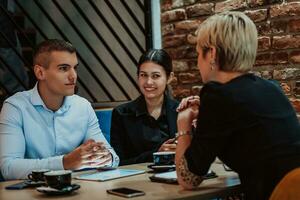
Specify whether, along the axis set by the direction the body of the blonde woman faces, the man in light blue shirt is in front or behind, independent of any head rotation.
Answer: in front

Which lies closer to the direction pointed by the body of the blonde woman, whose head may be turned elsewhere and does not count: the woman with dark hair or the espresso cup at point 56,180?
the woman with dark hair

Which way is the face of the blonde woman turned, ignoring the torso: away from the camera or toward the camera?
away from the camera

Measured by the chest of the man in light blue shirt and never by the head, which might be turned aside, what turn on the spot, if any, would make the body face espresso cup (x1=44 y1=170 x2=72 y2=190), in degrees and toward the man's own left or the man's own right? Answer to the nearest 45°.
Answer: approximately 45° to the man's own right

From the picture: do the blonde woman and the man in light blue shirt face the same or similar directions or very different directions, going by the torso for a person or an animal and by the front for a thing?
very different directions

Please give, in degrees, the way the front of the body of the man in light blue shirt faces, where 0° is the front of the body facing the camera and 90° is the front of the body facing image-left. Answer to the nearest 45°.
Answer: approximately 315°

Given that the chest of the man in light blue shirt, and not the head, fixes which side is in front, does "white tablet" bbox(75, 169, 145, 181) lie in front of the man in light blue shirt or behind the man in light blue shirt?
in front

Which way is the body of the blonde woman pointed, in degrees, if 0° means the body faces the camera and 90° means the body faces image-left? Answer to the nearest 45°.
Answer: approximately 135°

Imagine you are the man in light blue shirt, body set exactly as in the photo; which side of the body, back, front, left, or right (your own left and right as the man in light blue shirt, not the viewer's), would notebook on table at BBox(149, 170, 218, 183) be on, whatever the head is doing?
front
